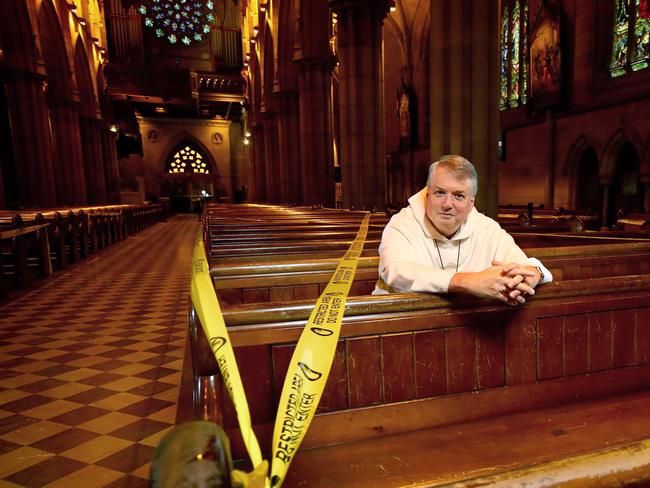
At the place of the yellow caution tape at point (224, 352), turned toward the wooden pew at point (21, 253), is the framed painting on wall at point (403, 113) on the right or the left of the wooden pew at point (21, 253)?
right

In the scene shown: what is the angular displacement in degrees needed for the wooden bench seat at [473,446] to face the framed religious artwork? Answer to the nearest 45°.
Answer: approximately 135° to its left

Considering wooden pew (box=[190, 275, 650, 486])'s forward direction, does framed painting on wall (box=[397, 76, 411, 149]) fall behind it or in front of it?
behind

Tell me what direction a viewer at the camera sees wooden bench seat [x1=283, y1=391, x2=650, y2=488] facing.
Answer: facing the viewer and to the right of the viewer

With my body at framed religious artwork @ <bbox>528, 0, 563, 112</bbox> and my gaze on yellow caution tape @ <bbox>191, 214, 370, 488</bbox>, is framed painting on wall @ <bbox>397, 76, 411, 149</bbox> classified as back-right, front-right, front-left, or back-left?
back-right

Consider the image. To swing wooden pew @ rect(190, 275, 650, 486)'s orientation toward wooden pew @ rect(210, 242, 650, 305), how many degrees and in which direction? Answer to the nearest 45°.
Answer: approximately 180°
